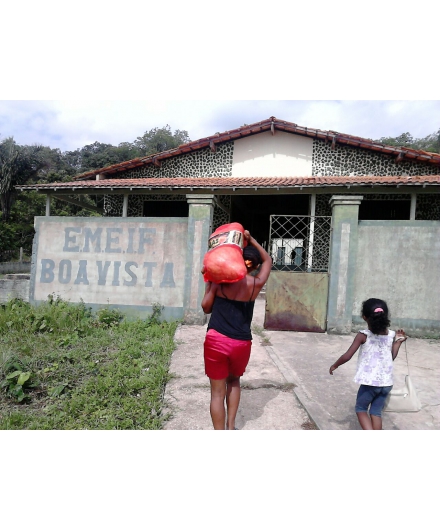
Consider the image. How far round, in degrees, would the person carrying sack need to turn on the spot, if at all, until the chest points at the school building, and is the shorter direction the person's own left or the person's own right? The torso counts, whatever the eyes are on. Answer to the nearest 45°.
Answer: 0° — they already face it

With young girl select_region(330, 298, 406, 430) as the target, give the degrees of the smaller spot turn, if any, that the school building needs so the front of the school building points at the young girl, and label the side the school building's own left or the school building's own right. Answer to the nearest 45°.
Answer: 0° — it already faces them

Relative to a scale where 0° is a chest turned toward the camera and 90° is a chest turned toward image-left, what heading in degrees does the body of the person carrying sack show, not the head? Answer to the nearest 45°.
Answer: approximately 180°

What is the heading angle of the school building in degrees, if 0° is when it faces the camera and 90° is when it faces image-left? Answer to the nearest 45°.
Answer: approximately 0°

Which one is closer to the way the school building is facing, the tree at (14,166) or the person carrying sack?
the person carrying sack

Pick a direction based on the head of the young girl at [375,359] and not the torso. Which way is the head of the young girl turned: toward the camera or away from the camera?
away from the camera

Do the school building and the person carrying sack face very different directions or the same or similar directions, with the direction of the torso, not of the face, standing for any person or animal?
very different directions

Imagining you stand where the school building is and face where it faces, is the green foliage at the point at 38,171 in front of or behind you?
behind

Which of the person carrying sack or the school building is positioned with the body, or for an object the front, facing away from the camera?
the person carrying sack

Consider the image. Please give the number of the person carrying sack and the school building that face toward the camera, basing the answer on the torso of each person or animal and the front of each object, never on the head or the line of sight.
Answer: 1
